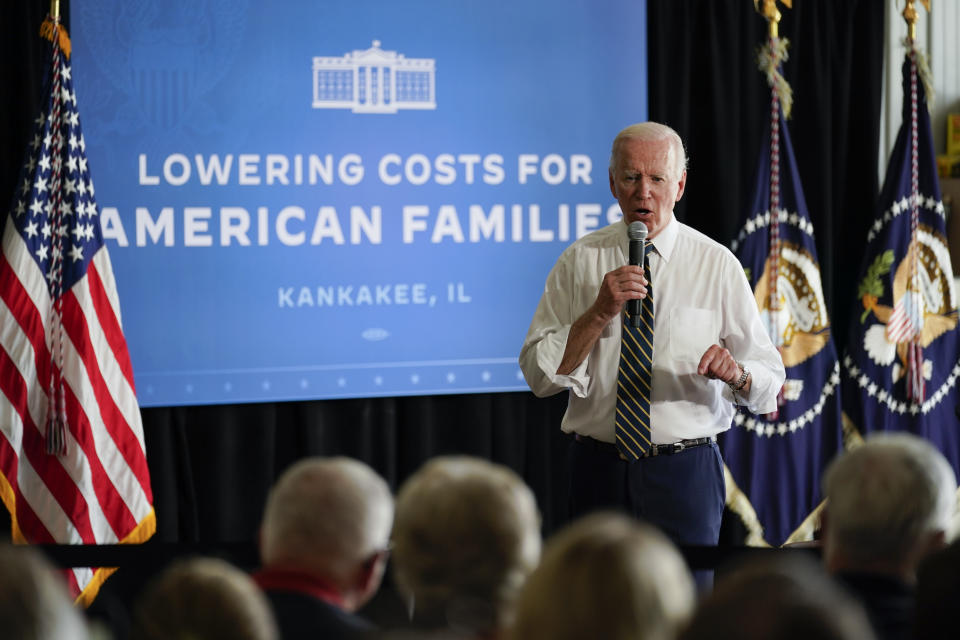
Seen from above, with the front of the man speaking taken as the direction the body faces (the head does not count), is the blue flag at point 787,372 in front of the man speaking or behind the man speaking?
behind

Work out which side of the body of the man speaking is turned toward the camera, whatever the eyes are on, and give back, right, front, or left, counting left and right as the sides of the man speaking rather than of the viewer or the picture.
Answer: front

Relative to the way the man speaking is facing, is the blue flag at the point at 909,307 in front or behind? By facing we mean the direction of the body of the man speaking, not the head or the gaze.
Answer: behind

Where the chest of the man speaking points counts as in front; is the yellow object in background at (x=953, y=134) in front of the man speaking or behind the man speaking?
behind
